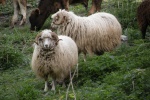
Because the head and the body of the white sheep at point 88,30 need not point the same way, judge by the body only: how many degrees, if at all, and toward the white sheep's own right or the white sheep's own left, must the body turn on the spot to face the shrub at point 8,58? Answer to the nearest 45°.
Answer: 0° — it already faces it

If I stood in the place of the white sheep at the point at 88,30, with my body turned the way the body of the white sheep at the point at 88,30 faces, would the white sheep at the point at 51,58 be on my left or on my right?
on my left

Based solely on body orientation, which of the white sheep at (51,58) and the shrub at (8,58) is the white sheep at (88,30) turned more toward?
the shrub

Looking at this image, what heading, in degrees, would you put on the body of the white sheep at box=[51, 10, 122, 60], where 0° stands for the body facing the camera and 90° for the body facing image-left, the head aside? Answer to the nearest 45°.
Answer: approximately 90°
